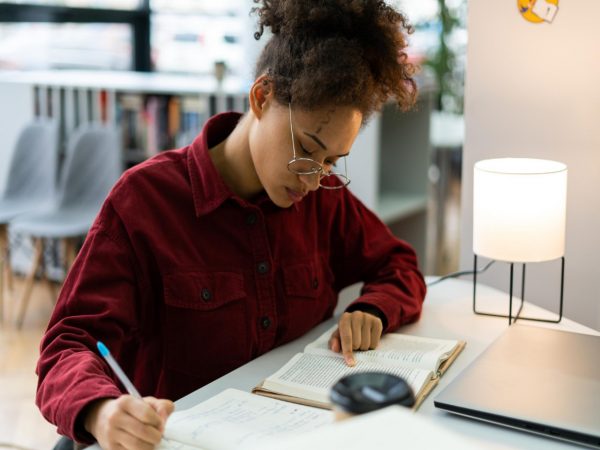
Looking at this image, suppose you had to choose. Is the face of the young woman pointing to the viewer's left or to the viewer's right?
to the viewer's right

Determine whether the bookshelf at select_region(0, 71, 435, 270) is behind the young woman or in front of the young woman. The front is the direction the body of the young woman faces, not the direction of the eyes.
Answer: behind

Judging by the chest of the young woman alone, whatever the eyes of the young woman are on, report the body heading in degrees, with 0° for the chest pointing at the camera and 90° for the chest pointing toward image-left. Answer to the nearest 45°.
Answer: approximately 315°

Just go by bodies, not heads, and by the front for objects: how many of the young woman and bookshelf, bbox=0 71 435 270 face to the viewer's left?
0

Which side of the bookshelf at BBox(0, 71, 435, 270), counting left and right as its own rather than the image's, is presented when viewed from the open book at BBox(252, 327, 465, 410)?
front

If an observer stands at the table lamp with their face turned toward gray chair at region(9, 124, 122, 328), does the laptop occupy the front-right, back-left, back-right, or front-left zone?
back-left

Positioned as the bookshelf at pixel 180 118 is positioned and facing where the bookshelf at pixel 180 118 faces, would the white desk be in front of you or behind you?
in front
